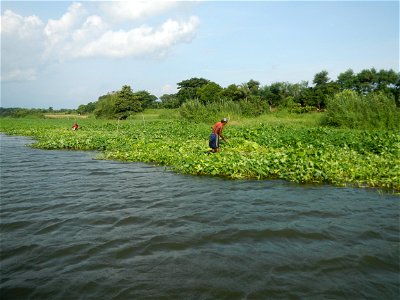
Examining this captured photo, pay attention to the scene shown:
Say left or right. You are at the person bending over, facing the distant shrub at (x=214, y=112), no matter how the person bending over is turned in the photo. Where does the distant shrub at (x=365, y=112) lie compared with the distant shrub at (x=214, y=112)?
right

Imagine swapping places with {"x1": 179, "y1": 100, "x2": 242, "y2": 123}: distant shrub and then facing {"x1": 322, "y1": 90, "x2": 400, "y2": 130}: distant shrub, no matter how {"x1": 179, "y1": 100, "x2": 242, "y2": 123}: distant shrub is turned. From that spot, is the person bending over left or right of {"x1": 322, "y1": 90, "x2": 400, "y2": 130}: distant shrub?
right

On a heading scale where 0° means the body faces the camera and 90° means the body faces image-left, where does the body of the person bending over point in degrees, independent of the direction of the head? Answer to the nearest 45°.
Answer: approximately 270°

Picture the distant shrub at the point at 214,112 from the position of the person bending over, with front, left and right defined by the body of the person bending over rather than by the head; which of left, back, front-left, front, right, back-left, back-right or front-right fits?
left

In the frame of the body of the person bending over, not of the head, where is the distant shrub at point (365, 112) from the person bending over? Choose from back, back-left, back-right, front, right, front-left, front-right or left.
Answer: front-left
